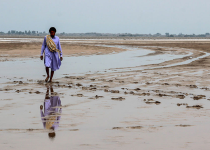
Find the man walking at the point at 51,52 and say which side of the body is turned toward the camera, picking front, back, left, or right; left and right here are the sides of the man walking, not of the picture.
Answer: front
